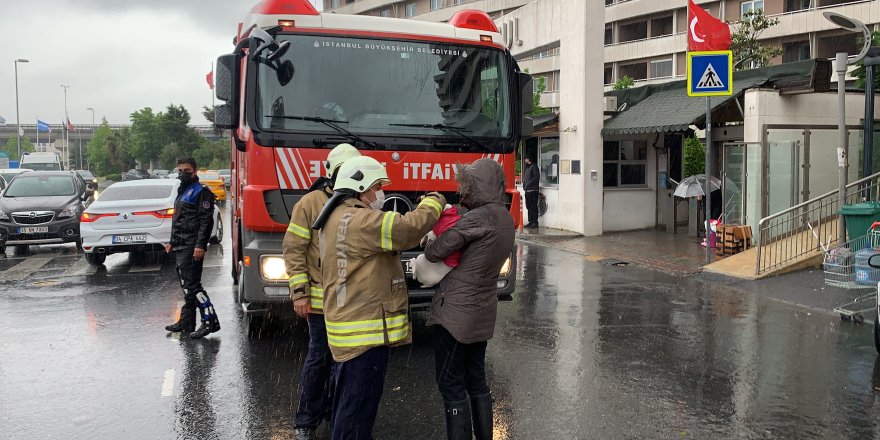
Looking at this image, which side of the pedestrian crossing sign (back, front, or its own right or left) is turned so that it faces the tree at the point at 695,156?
back

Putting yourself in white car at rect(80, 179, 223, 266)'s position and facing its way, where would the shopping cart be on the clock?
The shopping cart is roughly at 3 o'clock from the white car.

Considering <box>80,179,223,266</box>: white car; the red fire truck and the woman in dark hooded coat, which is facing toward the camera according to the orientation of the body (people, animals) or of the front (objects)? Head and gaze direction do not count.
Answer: the red fire truck

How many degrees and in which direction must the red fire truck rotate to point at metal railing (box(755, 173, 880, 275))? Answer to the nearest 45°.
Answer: approximately 135° to its left

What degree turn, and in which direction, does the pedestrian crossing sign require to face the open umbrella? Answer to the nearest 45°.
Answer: approximately 180°

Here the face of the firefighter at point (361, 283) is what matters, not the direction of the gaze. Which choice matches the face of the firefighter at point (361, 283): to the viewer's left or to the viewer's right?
to the viewer's right

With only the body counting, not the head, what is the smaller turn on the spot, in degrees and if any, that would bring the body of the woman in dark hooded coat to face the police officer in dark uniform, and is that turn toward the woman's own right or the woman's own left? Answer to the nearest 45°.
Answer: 0° — they already face them

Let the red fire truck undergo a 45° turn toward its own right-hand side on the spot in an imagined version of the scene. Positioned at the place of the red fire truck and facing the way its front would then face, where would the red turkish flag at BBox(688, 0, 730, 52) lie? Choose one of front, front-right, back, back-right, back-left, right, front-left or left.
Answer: back

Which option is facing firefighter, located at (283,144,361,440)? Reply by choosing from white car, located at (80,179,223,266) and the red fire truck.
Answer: the red fire truck

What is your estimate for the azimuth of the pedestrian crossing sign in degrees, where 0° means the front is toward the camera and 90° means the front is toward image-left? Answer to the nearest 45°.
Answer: approximately 0°

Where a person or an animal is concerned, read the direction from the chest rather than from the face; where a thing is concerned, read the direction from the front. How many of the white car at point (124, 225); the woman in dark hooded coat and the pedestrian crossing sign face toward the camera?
1

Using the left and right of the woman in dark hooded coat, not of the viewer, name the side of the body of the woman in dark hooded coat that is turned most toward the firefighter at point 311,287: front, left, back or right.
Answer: front

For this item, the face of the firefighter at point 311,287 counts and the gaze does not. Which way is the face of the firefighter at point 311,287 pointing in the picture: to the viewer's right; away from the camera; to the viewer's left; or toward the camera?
to the viewer's right

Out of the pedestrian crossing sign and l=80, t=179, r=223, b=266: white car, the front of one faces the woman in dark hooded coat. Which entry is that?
the pedestrian crossing sign

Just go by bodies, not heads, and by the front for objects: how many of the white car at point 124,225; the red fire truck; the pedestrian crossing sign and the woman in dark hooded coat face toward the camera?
2
